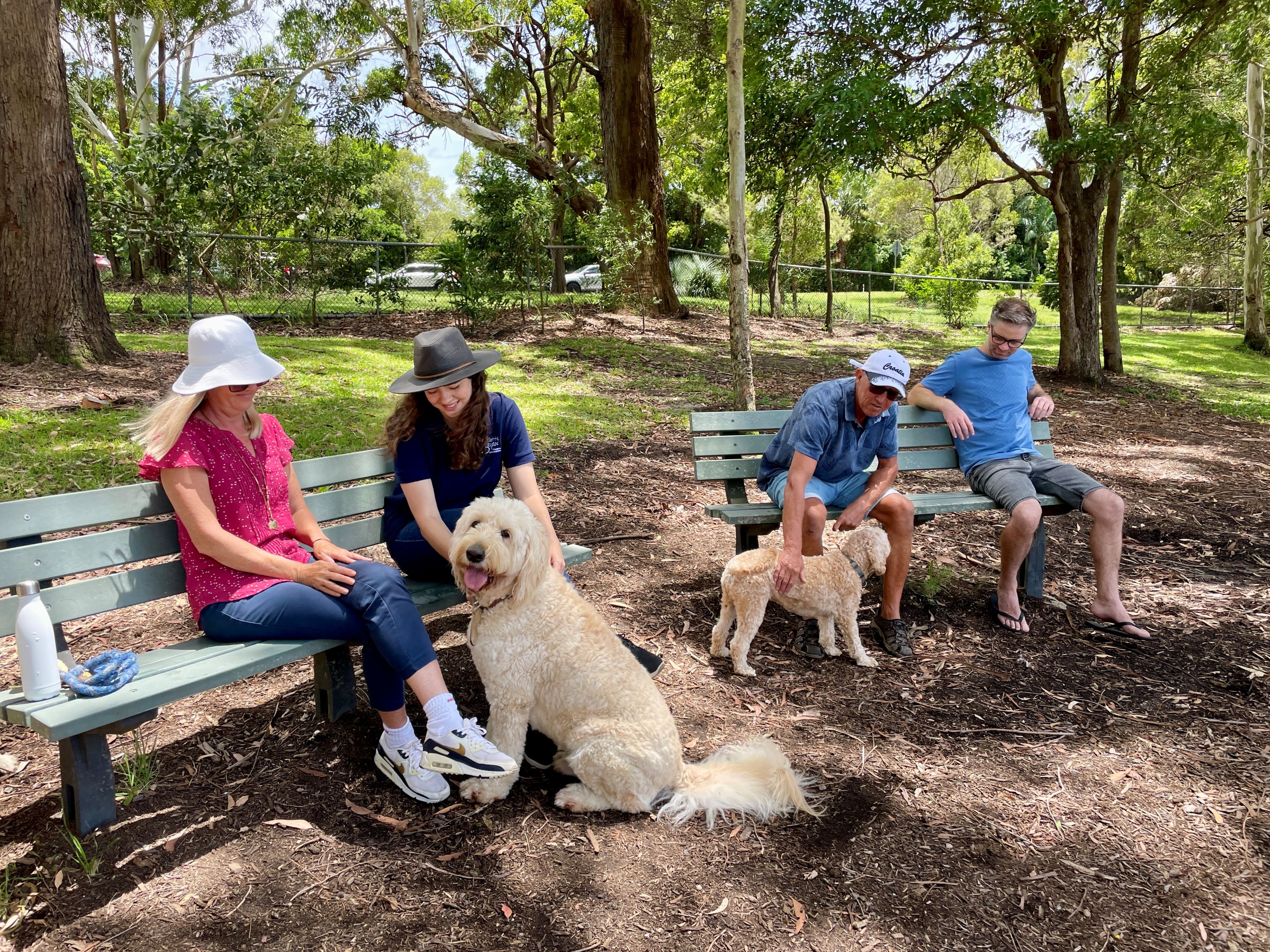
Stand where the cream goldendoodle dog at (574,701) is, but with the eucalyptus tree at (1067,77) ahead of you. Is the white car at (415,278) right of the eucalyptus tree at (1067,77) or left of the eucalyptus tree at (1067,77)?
left

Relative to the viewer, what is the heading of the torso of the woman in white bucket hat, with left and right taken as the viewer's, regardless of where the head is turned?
facing the viewer and to the right of the viewer

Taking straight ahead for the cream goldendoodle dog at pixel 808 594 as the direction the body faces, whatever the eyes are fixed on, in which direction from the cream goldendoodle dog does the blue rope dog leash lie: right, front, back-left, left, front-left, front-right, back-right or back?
back-right

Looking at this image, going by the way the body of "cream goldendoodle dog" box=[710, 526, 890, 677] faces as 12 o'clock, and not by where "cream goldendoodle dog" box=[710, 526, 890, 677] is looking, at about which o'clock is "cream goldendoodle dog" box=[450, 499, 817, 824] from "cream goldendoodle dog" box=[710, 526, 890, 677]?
"cream goldendoodle dog" box=[450, 499, 817, 824] is roughly at 4 o'clock from "cream goldendoodle dog" box=[710, 526, 890, 677].

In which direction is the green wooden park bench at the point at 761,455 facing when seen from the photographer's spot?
facing the viewer

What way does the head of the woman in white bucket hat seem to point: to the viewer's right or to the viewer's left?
to the viewer's right

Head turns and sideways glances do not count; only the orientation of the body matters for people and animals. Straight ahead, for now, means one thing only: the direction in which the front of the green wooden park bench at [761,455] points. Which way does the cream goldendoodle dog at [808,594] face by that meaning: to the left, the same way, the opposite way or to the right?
to the left

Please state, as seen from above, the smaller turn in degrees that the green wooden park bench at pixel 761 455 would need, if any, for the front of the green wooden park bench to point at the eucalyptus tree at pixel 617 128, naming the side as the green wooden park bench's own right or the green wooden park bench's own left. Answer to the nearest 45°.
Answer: approximately 180°

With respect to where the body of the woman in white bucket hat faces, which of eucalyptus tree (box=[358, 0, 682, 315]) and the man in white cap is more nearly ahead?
the man in white cap

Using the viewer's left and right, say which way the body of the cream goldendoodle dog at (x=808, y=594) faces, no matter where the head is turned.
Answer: facing to the right of the viewer

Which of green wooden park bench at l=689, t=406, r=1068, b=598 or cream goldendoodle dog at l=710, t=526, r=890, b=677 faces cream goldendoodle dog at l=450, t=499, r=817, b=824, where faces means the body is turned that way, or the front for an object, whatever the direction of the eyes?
the green wooden park bench

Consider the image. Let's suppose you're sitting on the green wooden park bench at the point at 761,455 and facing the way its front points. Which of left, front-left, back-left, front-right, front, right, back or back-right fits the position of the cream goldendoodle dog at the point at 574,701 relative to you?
front

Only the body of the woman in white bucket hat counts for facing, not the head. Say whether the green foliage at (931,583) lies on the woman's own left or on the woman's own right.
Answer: on the woman's own left

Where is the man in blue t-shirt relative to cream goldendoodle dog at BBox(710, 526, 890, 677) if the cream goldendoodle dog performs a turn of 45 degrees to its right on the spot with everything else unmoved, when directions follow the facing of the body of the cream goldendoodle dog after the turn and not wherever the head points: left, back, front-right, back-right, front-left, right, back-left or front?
left

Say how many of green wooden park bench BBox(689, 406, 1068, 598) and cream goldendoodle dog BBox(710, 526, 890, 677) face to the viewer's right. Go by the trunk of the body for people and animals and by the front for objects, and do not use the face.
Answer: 1

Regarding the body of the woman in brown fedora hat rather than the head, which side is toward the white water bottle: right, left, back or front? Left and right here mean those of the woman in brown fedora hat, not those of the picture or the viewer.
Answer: right
